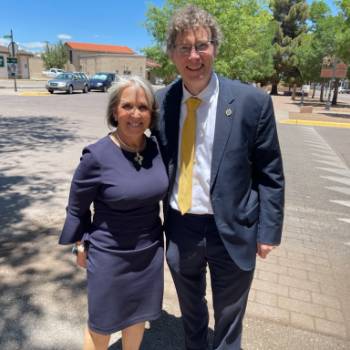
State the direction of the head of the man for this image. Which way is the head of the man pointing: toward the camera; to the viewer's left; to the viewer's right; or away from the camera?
toward the camera

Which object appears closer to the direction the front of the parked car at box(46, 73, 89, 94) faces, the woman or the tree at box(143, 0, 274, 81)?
the woman

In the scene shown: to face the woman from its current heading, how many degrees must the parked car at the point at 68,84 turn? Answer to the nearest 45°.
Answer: approximately 45° to its left

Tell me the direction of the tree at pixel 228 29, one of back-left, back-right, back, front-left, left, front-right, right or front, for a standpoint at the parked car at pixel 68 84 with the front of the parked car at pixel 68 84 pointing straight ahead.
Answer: left

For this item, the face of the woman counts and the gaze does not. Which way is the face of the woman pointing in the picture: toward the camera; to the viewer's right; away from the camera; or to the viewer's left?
toward the camera

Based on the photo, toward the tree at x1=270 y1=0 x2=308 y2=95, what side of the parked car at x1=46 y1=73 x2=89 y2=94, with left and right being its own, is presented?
back

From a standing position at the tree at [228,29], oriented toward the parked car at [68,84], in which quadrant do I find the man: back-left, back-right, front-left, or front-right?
back-left

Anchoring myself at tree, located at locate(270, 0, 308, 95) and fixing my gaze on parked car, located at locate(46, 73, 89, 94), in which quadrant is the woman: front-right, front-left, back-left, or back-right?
front-left

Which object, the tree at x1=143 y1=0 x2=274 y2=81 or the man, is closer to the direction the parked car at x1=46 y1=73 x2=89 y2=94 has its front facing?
the man

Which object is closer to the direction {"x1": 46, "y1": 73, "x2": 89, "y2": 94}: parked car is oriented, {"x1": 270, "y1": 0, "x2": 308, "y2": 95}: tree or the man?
the man
